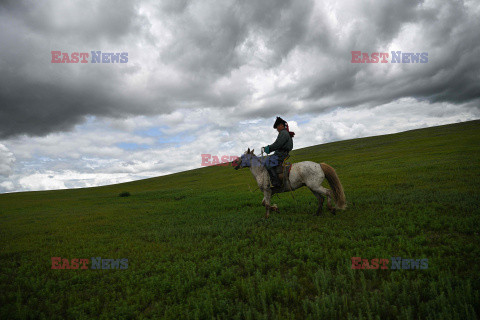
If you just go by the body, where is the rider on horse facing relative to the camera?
to the viewer's left

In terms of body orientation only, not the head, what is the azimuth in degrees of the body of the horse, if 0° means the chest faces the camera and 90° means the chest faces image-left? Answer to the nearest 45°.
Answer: approximately 90°
